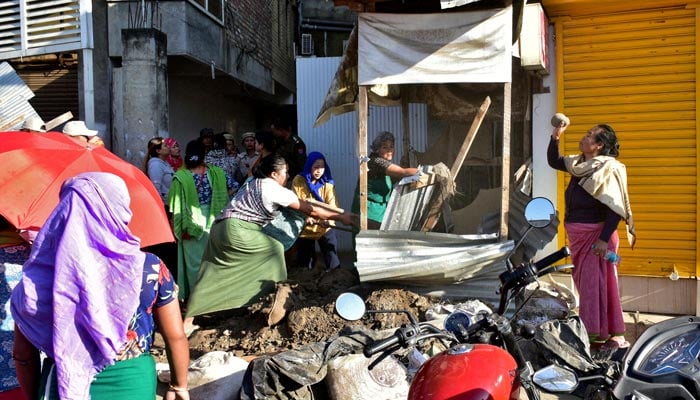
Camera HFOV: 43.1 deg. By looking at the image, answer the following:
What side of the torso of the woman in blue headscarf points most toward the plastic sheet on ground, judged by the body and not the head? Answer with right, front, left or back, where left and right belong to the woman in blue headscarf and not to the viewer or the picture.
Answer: front

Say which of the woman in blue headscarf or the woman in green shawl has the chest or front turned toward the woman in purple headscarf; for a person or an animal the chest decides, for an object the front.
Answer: the woman in blue headscarf

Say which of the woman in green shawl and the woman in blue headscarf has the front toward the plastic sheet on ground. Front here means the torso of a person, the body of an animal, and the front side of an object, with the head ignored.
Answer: the woman in blue headscarf

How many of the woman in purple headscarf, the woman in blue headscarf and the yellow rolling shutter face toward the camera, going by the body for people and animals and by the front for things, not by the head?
2

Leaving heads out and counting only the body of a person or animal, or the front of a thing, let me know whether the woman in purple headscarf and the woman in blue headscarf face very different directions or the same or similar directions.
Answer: very different directions

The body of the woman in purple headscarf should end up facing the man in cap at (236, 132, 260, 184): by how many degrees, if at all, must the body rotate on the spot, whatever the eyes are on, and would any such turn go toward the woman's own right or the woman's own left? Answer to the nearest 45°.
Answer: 0° — they already face them

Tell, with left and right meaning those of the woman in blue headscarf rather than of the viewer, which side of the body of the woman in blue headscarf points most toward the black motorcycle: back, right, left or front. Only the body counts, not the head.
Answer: front

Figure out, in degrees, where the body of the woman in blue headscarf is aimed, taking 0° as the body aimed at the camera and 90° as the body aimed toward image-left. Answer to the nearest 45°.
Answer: approximately 0°

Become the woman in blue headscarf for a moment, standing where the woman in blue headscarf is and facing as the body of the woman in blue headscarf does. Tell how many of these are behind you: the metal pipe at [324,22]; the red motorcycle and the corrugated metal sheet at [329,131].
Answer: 2

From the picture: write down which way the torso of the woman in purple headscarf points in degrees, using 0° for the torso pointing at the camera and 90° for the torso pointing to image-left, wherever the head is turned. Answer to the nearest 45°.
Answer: approximately 180°

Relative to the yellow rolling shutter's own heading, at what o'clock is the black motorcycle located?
The black motorcycle is roughly at 12 o'clock from the yellow rolling shutter.

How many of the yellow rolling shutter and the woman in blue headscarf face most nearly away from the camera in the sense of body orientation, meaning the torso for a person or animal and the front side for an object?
0
